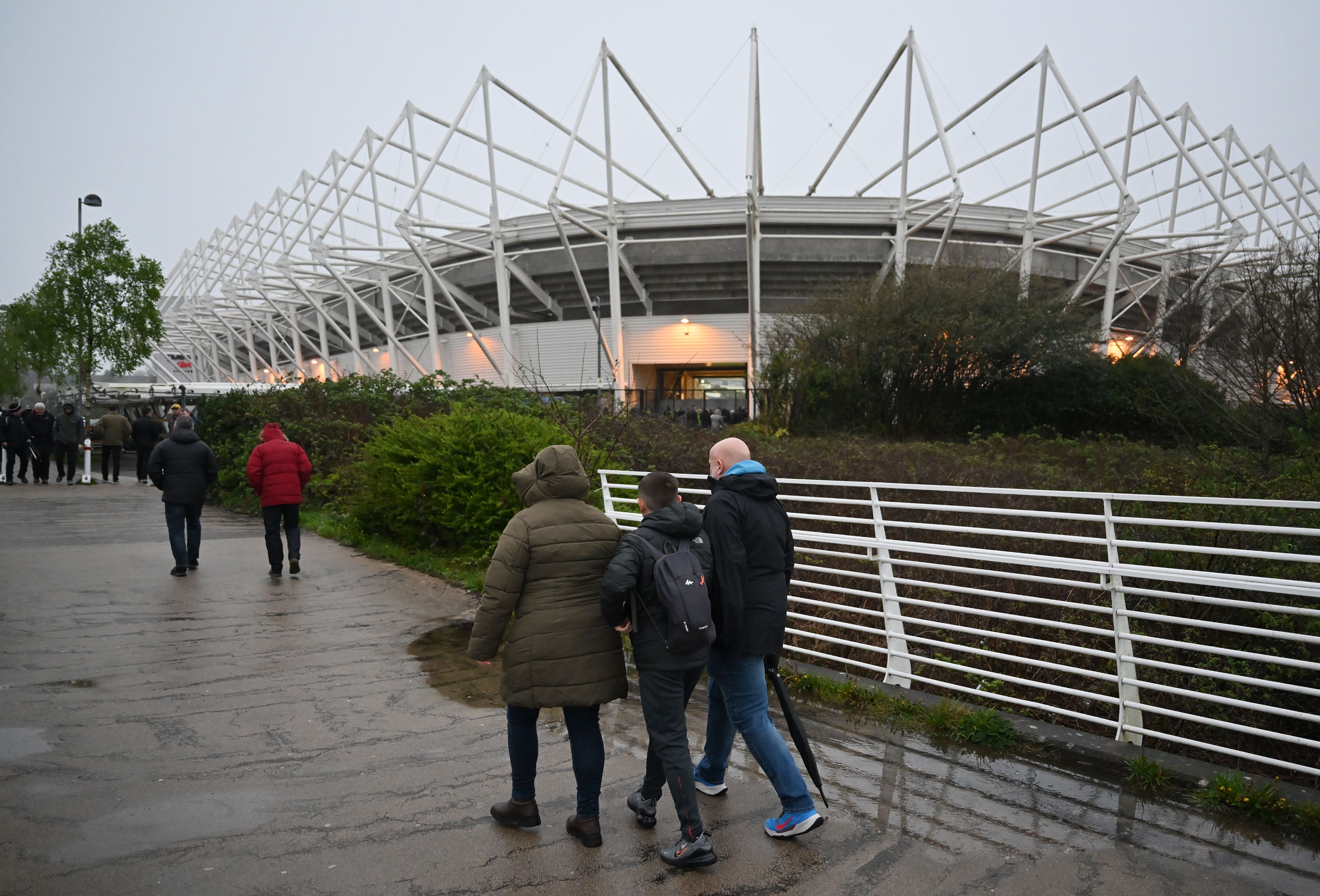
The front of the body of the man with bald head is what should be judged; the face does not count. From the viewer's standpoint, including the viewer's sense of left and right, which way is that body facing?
facing away from the viewer and to the left of the viewer

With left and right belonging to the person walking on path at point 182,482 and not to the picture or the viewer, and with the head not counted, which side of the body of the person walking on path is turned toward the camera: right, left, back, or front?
back

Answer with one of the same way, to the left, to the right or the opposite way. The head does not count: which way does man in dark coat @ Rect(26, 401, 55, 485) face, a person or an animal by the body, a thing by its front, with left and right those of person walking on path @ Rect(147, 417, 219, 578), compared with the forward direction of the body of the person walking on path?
the opposite way

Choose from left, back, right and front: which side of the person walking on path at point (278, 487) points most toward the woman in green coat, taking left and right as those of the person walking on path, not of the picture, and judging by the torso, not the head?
back

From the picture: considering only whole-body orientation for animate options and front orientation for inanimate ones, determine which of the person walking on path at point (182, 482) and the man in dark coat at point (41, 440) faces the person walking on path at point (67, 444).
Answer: the person walking on path at point (182, 482)

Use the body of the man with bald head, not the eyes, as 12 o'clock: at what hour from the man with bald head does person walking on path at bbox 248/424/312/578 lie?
The person walking on path is roughly at 12 o'clock from the man with bald head.

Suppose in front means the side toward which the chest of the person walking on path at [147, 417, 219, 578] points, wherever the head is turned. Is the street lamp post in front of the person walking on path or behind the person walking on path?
in front

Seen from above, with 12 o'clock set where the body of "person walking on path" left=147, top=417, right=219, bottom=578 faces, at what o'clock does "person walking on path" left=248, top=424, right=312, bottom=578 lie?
"person walking on path" left=248, top=424, right=312, bottom=578 is roughly at 4 o'clock from "person walking on path" left=147, top=417, right=219, bottom=578.

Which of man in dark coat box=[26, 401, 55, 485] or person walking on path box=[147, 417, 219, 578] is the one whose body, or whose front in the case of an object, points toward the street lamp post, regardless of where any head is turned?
the person walking on path

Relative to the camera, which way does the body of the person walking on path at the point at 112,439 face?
away from the camera

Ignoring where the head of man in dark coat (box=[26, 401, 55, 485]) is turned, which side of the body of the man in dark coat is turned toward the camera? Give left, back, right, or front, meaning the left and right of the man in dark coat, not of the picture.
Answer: front

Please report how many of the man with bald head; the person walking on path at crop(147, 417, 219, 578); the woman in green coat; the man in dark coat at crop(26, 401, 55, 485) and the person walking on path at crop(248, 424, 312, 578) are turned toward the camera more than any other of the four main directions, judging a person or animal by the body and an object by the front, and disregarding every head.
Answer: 1

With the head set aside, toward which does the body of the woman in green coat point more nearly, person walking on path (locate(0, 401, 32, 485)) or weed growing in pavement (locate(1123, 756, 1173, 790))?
the person walking on path

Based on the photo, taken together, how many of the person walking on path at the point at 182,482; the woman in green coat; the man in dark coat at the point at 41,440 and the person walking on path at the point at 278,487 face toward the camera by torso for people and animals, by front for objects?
1

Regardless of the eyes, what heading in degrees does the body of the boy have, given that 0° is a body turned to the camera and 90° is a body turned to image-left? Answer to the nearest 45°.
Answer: approximately 135°
